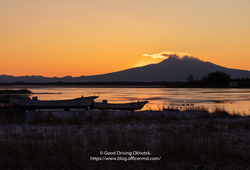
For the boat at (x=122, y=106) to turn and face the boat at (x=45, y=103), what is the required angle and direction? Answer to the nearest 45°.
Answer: approximately 180°

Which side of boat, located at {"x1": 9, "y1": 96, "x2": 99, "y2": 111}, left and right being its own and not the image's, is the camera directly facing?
right

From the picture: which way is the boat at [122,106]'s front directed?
to the viewer's right

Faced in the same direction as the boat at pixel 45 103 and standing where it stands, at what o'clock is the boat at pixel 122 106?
the boat at pixel 122 106 is roughly at 12 o'clock from the boat at pixel 45 103.

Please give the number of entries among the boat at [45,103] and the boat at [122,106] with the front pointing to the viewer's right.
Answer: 2
